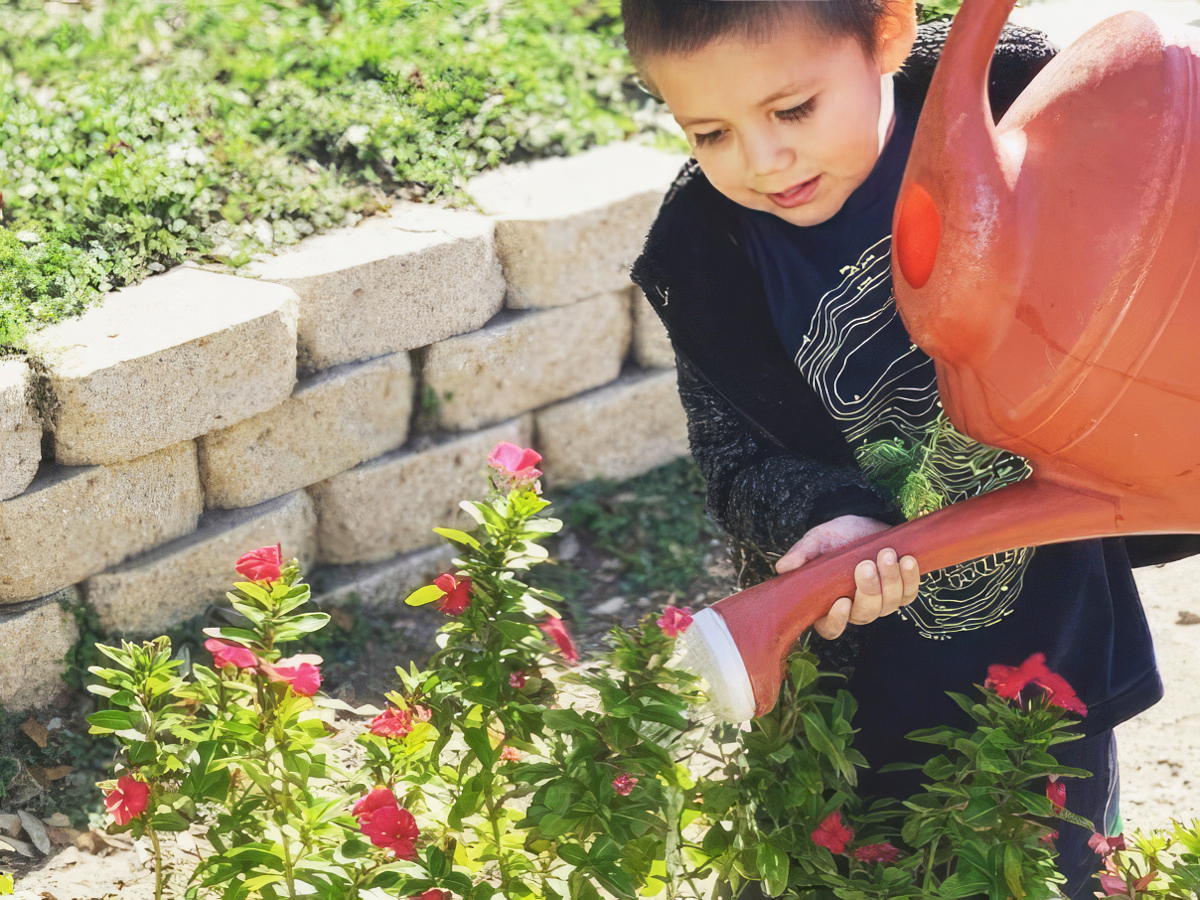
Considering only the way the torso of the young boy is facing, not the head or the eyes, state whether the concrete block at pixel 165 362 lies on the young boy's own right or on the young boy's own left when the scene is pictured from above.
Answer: on the young boy's own right

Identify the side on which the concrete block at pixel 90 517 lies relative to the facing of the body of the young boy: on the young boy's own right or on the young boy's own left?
on the young boy's own right

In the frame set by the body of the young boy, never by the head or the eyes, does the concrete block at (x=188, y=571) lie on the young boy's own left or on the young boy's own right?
on the young boy's own right

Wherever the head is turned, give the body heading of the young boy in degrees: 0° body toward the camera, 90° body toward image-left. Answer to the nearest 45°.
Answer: approximately 0°
